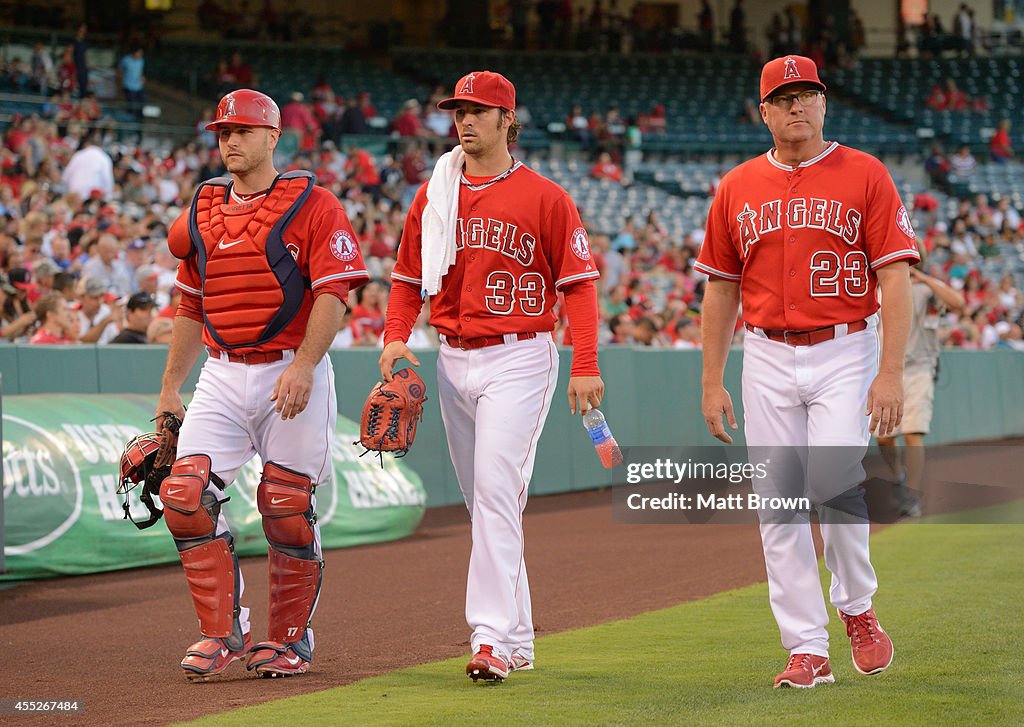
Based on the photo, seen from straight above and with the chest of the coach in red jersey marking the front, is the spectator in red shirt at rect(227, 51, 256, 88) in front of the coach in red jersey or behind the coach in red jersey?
behind

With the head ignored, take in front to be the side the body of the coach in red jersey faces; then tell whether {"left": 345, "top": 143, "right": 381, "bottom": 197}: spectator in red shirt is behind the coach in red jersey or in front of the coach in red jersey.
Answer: behind

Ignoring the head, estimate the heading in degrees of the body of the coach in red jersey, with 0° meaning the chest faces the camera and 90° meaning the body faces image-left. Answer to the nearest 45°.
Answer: approximately 0°

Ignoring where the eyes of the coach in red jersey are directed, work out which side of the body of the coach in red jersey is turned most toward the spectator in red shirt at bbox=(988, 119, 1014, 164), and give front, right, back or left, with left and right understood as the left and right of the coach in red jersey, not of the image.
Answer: back

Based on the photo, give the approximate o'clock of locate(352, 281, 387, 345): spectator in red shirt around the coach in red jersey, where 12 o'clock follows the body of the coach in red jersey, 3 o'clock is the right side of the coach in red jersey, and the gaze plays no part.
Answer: The spectator in red shirt is roughly at 5 o'clock from the coach in red jersey.

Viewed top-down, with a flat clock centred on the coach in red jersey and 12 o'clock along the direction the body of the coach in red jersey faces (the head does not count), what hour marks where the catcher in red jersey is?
The catcher in red jersey is roughly at 3 o'clock from the coach in red jersey.

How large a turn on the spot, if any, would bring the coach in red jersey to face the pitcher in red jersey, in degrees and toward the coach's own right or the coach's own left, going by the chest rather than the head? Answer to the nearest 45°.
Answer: approximately 90° to the coach's own right

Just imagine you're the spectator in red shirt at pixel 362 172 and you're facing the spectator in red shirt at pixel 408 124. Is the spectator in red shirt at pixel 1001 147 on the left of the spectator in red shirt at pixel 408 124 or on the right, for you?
right

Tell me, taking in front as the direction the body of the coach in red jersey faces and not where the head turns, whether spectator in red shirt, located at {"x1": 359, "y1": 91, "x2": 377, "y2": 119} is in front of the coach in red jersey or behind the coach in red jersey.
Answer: behind

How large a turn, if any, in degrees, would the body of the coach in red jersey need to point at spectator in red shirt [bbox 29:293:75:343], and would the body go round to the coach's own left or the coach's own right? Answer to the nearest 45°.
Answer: approximately 135° to the coach's own right

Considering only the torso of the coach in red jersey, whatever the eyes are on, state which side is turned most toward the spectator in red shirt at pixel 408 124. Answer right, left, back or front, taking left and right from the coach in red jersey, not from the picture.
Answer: back

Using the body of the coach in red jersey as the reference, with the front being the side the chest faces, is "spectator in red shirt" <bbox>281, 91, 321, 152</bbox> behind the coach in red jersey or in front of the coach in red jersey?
behind

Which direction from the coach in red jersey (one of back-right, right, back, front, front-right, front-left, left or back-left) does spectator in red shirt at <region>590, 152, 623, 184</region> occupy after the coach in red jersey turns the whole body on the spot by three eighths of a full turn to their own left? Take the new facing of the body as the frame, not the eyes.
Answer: front-left
